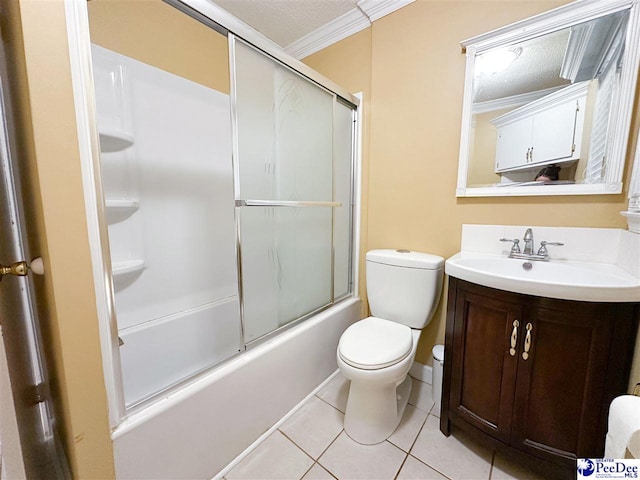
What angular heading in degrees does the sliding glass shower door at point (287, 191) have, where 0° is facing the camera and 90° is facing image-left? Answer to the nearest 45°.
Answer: approximately 315°

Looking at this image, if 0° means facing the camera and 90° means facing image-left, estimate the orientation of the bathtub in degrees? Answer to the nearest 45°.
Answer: approximately 315°
